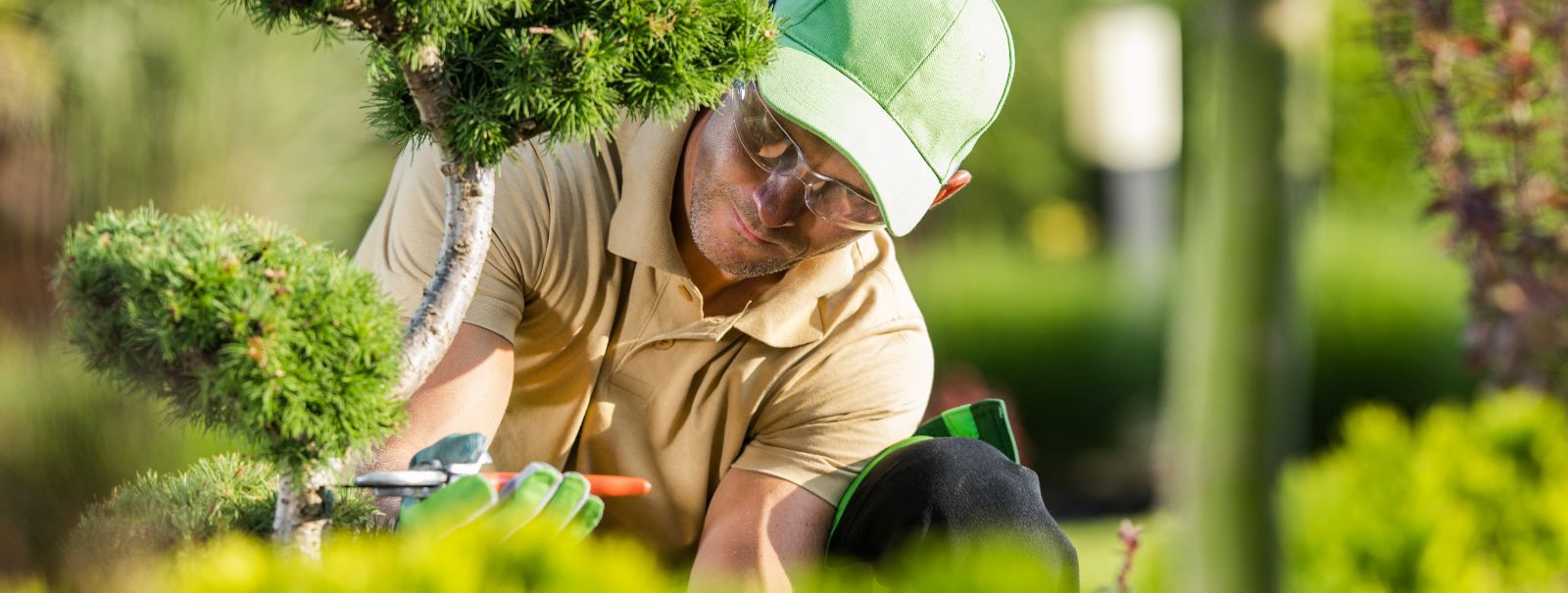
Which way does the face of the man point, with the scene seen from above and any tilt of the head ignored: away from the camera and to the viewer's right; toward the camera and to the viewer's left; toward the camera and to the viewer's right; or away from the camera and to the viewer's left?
toward the camera and to the viewer's left

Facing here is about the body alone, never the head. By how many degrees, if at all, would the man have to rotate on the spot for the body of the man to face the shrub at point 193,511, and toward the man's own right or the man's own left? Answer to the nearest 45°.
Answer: approximately 45° to the man's own right

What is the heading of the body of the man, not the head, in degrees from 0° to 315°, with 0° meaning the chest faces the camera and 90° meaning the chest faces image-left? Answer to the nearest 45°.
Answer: approximately 0°

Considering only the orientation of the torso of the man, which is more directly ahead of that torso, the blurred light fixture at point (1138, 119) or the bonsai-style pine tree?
the bonsai-style pine tree

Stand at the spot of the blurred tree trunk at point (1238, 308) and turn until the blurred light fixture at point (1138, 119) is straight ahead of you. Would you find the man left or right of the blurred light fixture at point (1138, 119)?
left

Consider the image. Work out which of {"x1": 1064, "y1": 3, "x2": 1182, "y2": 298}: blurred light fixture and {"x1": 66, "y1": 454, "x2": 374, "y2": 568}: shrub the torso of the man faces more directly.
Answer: the shrub
